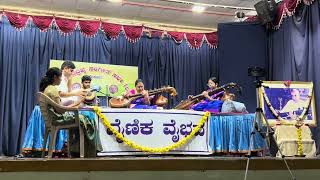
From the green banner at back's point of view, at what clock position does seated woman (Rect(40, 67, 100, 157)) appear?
The seated woman is roughly at 12 o'clock from the green banner at back.

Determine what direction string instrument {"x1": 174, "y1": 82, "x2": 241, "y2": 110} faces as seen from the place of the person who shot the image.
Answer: facing the viewer

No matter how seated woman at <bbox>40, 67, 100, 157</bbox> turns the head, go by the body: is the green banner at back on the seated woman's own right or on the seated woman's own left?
on the seated woman's own left

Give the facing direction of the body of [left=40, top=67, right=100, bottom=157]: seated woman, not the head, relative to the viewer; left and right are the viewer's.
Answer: facing to the right of the viewer

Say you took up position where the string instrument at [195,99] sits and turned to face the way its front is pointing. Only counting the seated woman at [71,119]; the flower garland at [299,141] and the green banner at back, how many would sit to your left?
1

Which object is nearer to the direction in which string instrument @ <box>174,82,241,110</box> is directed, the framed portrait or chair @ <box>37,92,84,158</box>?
the chair

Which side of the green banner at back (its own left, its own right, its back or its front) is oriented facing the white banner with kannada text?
front

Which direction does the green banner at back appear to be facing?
toward the camera

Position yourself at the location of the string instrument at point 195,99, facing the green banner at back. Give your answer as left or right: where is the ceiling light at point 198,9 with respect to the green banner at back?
right

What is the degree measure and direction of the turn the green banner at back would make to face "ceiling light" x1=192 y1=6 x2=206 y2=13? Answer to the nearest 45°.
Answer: approximately 90° to its left

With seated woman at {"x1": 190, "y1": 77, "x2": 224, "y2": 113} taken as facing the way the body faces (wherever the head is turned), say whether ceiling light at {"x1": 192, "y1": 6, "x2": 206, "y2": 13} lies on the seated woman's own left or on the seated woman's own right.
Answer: on the seated woman's own right

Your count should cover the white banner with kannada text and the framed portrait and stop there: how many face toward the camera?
2

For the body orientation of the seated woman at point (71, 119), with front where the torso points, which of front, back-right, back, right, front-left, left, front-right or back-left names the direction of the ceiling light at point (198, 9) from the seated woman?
front-left

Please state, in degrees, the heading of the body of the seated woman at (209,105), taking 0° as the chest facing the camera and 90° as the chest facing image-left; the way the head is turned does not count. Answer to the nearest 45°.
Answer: approximately 45°

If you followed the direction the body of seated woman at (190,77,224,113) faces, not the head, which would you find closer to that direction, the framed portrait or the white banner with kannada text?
the white banner with kannada text
